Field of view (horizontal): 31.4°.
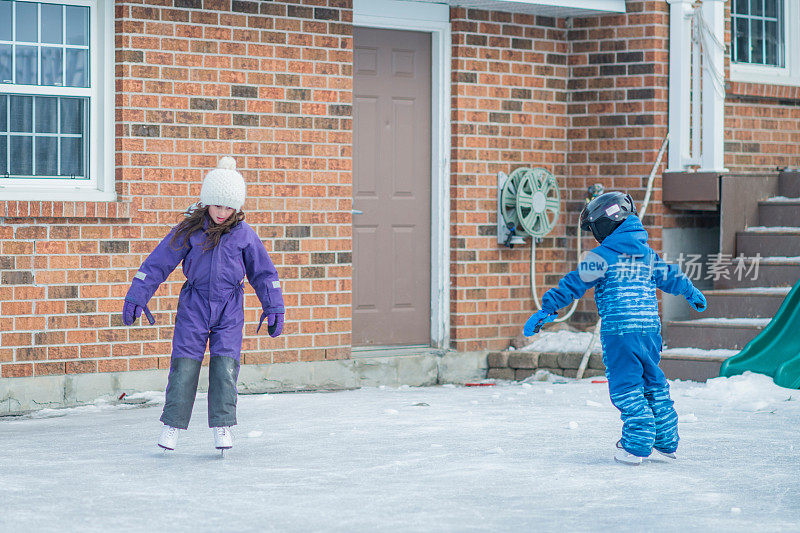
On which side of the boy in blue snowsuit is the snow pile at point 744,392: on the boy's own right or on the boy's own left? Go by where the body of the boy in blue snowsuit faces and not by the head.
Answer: on the boy's own right

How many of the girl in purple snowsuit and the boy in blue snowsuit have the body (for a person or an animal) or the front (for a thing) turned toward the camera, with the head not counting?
1

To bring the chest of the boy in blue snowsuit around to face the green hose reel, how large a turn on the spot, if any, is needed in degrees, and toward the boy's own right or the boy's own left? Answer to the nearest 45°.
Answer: approximately 45° to the boy's own right

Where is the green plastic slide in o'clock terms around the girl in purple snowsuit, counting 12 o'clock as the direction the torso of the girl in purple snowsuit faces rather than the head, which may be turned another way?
The green plastic slide is roughly at 8 o'clock from the girl in purple snowsuit.

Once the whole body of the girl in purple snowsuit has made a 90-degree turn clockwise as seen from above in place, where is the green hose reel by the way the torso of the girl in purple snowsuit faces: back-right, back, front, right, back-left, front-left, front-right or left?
back-right

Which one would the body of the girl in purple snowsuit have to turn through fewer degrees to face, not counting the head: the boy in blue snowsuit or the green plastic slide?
the boy in blue snowsuit

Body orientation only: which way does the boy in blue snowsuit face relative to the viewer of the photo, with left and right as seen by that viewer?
facing away from the viewer and to the left of the viewer

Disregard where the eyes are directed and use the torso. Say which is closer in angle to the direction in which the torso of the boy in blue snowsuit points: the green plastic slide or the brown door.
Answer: the brown door

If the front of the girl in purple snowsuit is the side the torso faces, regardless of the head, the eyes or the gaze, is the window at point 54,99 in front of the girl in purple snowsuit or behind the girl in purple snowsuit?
behind

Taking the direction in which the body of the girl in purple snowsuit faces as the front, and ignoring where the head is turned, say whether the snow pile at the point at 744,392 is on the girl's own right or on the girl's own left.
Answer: on the girl's own left

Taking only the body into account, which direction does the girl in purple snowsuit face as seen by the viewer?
toward the camera

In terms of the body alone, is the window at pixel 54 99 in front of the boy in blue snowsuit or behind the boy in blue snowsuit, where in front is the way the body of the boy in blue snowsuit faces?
in front
